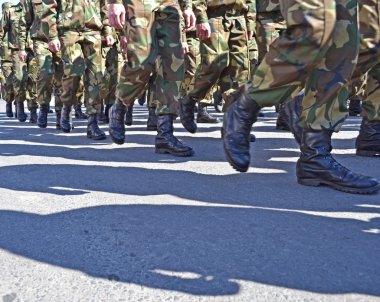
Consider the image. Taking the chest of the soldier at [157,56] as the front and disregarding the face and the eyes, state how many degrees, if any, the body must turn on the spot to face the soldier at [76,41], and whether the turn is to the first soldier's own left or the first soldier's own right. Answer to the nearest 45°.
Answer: approximately 180°

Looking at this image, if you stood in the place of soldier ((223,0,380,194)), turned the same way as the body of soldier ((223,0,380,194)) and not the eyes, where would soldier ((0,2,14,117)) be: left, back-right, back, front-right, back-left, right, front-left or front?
back-left

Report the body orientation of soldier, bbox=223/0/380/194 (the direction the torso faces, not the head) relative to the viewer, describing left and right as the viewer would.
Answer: facing to the right of the viewer

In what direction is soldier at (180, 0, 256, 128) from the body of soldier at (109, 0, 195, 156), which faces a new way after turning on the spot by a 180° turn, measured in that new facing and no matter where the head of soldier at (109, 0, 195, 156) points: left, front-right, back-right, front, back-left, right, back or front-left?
right

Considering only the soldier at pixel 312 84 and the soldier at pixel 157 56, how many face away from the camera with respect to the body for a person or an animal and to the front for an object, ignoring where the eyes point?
0

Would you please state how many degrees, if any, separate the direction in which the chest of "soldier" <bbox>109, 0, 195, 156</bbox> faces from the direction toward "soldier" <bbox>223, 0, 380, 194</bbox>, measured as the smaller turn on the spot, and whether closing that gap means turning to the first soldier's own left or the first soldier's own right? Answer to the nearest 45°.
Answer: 0° — they already face them

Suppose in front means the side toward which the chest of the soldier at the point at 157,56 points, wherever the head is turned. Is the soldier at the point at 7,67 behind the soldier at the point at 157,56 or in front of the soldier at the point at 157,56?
behind

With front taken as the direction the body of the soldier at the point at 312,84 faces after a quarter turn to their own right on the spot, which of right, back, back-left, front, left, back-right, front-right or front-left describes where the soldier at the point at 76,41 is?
back-right

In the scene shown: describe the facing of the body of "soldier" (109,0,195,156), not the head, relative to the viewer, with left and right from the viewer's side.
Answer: facing the viewer and to the right of the viewer
